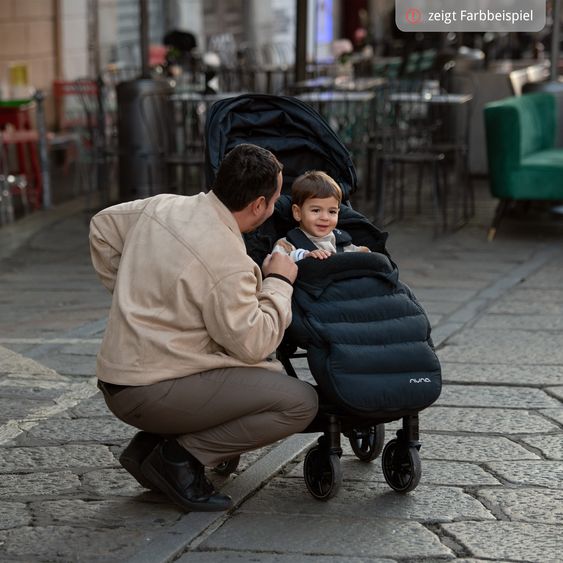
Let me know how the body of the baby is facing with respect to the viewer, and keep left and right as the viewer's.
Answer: facing the viewer and to the right of the viewer

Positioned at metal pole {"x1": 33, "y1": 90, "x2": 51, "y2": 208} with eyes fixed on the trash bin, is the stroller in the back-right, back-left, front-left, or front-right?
front-right

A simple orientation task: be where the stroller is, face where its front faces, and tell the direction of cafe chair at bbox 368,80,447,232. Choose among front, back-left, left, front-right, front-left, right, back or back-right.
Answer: back-left

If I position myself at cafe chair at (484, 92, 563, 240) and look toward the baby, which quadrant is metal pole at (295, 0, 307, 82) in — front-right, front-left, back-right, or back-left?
back-right

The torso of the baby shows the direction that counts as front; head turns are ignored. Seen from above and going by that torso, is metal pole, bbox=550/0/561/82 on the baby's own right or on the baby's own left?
on the baby's own left

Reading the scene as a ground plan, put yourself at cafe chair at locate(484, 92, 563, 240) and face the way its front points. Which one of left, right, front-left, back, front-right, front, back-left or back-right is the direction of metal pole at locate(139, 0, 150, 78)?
back-right

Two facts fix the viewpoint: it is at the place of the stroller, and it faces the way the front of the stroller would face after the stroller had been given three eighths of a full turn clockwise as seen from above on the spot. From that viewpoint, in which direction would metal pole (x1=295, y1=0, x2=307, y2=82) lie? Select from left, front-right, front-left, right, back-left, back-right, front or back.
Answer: right

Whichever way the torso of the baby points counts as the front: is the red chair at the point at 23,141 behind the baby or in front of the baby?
behind
